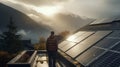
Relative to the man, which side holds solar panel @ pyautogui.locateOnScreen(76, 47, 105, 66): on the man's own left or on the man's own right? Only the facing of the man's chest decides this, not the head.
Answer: on the man's own right

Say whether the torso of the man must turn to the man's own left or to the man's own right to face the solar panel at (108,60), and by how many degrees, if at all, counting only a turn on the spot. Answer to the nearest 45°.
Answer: approximately 135° to the man's own right

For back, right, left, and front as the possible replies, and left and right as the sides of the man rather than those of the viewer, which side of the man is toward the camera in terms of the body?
back

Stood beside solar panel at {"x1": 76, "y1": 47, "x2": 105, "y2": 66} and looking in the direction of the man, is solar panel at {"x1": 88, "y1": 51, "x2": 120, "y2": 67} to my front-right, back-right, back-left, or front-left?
back-left
